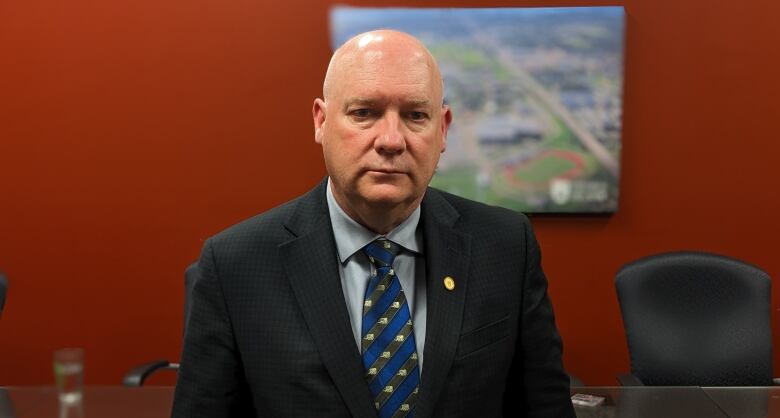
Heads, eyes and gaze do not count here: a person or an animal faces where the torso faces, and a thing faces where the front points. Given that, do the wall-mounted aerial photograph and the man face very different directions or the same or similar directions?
same or similar directions

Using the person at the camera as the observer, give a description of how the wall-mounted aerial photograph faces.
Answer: facing the viewer

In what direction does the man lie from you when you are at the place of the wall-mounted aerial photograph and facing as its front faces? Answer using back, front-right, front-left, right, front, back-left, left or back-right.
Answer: front

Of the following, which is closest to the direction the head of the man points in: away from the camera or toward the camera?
toward the camera

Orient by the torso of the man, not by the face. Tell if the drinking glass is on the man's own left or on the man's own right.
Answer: on the man's own right

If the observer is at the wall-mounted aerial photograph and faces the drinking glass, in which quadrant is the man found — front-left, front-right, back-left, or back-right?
front-left

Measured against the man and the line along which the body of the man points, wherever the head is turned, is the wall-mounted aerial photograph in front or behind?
behind

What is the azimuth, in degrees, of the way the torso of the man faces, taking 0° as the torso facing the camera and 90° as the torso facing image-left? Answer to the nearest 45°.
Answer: approximately 0°

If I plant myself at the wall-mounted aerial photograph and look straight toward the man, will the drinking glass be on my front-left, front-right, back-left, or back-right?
front-right

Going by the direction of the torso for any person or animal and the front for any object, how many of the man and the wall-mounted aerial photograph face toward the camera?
2

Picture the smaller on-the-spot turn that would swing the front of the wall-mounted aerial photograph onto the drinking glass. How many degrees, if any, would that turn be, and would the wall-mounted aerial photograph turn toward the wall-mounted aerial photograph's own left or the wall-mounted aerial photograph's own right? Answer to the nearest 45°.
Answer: approximately 45° to the wall-mounted aerial photograph's own right
